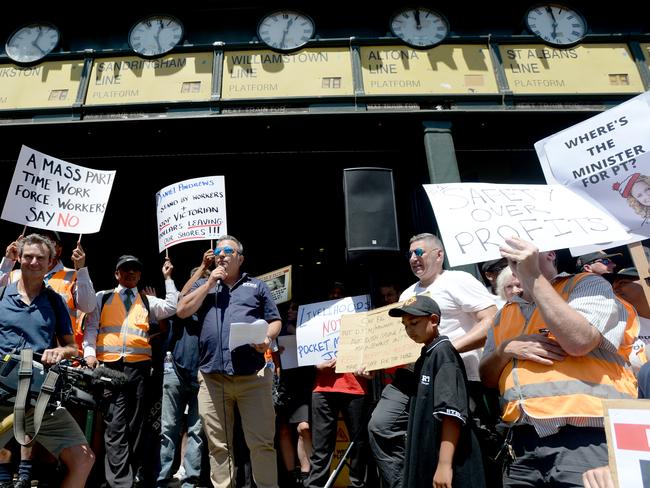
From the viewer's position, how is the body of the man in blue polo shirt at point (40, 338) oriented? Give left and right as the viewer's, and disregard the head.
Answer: facing the viewer

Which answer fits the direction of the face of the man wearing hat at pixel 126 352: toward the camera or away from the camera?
toward the camera

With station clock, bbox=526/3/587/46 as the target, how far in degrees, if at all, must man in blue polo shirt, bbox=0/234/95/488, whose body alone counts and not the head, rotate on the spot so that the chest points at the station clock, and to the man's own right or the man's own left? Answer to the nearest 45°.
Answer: approximately 90° to the man's own left

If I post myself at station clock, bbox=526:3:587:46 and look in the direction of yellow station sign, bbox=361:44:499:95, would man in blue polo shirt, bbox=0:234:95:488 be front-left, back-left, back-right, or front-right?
front-left

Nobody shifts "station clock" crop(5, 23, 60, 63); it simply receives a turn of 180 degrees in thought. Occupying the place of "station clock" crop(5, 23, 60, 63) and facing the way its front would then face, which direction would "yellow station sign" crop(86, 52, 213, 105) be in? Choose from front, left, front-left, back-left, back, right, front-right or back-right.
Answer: back-right

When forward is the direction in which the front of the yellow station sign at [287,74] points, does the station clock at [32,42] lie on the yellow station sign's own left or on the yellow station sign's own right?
on the yellow station sign's own right

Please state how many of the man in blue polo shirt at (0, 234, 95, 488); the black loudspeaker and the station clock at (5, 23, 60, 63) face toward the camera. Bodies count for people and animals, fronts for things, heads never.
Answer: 3

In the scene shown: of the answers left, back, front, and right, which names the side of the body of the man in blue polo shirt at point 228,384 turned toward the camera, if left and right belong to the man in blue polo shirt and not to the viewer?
front

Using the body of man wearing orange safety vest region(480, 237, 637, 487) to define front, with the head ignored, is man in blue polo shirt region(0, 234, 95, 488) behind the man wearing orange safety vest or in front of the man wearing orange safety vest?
in front

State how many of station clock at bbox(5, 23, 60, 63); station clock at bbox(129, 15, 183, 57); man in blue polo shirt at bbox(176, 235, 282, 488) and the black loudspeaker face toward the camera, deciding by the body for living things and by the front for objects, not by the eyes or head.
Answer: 4

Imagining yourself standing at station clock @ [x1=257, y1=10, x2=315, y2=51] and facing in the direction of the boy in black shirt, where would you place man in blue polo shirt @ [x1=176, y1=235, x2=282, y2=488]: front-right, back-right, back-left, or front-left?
front-right

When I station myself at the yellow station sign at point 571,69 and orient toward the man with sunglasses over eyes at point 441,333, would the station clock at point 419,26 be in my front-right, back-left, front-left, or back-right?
front-right

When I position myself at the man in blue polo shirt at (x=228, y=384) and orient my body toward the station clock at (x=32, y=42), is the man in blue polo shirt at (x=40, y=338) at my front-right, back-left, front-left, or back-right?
front-left

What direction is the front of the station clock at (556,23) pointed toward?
toward the camera

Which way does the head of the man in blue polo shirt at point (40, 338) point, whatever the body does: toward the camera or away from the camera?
toward the camera
